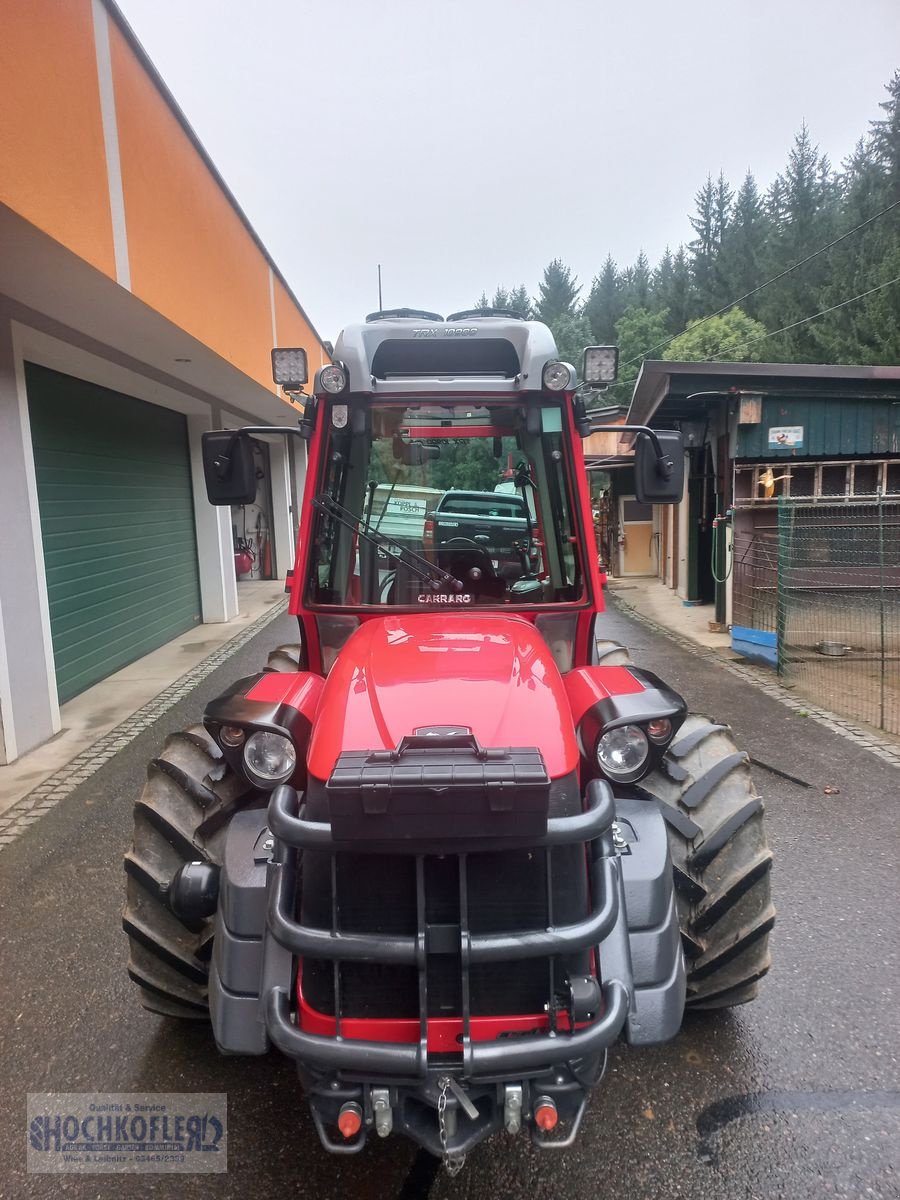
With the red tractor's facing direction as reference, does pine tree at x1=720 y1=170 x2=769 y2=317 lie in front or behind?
behind

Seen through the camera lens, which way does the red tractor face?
facing the viewer

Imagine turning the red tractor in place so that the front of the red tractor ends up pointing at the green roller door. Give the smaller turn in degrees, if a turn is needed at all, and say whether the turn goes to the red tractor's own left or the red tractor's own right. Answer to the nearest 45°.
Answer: approximately 135° to the red tractor's own right

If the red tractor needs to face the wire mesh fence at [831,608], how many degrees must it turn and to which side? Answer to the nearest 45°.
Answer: approximately 135° to its left

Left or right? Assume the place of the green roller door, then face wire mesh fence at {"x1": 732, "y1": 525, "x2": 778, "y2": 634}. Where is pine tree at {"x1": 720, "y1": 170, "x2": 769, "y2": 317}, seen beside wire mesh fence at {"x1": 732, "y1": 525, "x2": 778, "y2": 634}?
left

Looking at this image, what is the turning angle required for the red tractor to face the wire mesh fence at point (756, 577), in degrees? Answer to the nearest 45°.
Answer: approximately 135° to its left

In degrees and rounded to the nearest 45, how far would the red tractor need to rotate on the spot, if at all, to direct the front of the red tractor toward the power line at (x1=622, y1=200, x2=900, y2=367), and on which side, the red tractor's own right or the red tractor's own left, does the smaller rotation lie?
approximately 135° to the red tractor's own left

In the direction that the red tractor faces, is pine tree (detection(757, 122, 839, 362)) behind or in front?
behind

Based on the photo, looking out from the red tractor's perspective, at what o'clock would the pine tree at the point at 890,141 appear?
The pine tree is roughly at 7 o'clock from the red tractor.

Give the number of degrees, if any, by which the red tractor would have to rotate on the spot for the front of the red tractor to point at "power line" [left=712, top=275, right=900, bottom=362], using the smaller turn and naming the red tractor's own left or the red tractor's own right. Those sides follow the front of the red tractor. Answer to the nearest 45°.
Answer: approximately 135° to the red tractor's own left
